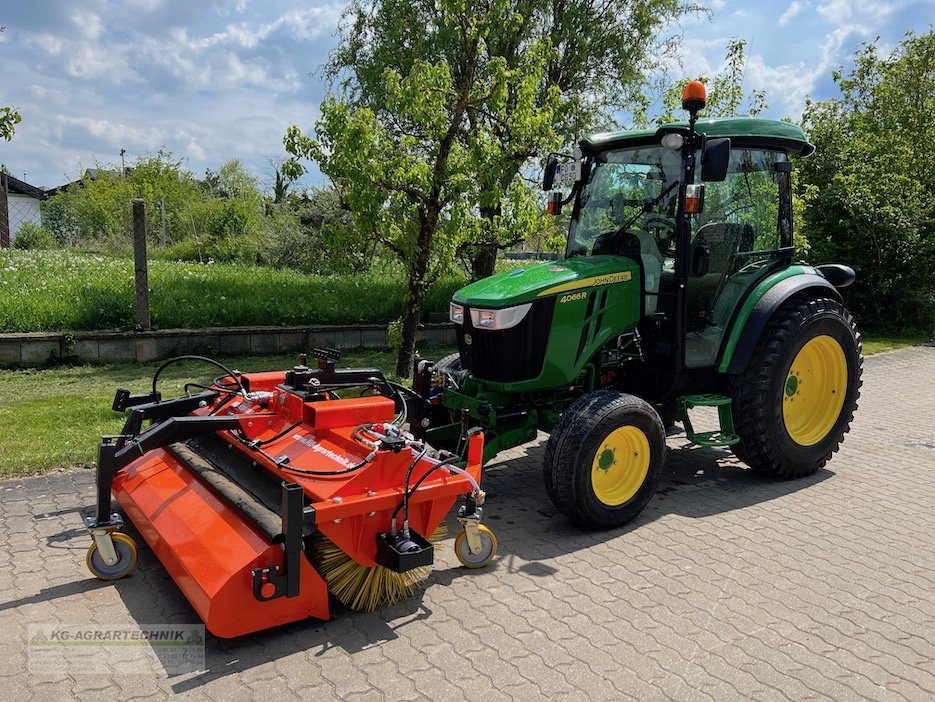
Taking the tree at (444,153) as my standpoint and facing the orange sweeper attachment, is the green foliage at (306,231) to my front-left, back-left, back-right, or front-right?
back-right

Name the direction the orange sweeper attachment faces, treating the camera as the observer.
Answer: facing the viewer and to the left of the viewer

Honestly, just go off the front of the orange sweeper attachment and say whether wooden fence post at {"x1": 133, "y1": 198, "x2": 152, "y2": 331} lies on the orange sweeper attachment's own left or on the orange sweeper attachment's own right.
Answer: on the orange sweeper attachment's own right

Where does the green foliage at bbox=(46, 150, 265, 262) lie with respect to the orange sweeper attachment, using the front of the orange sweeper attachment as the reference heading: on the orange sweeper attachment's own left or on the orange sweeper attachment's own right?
on the orange sweeper attachment's own right

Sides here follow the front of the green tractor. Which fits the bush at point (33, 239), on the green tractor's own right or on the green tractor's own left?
on the green tractor's own right

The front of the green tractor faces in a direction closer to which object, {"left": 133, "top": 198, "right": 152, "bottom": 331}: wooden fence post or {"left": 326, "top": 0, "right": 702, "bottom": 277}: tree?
the wooden fence post

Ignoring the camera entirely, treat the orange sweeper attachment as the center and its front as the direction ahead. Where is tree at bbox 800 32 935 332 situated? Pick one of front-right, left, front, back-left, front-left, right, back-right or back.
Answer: back

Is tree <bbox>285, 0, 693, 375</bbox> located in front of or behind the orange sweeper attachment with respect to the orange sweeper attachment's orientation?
behind

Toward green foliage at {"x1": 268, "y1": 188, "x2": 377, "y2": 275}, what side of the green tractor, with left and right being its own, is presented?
right

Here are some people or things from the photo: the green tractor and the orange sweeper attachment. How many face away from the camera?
0

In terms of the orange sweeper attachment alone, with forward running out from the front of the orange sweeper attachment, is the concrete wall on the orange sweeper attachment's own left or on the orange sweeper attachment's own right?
on the orange sweeper attachment's own right

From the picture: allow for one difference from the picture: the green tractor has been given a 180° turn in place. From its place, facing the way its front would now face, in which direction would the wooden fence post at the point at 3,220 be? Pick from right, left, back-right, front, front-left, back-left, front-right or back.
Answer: left
